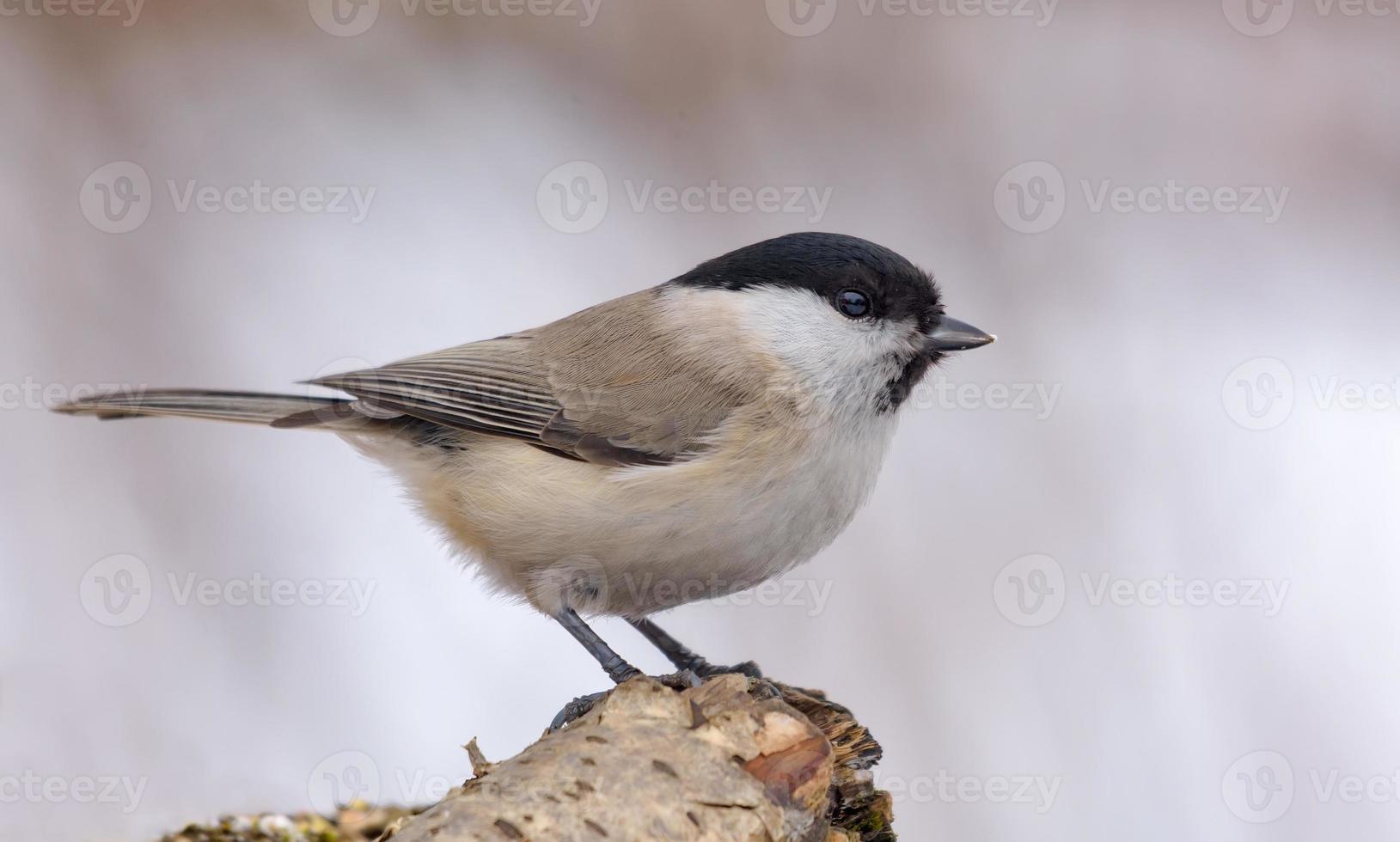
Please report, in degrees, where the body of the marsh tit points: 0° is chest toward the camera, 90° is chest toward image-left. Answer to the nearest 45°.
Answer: approximately 270°
